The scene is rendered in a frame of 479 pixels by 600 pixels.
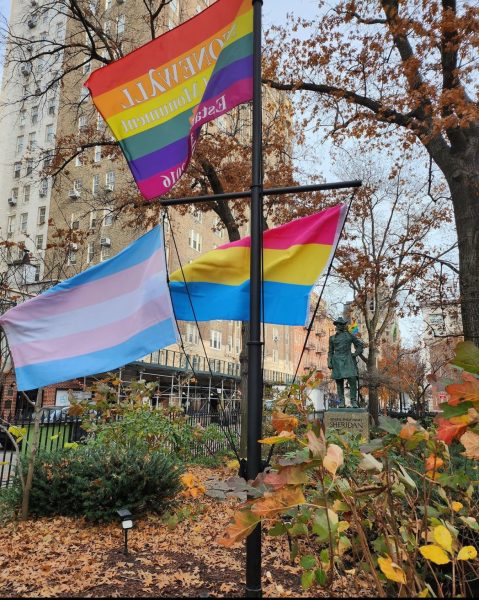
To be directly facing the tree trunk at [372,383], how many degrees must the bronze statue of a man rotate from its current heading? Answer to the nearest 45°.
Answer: approximately 180°

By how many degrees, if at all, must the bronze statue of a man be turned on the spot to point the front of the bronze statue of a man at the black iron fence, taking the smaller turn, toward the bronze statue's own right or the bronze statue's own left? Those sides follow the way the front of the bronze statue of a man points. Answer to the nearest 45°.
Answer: approximately 45° to the bronze statue's own right

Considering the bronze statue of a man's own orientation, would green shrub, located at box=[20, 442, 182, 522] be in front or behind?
in front

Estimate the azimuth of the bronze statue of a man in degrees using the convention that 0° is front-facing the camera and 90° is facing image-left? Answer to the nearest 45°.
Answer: approximately 0°

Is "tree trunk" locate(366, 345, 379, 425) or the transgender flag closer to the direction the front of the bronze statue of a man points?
the transgender flag

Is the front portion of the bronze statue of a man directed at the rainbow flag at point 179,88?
yes

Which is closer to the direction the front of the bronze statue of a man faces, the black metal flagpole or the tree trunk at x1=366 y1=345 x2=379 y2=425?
the black metal flagpole

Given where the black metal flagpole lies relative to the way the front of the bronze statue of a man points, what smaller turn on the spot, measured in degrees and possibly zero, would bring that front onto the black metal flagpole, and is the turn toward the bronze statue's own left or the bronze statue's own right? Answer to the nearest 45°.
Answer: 0° — it already faces it

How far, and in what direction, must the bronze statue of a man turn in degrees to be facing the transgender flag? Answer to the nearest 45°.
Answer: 0° — it already faces it

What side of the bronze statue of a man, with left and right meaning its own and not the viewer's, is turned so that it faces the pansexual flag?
front
